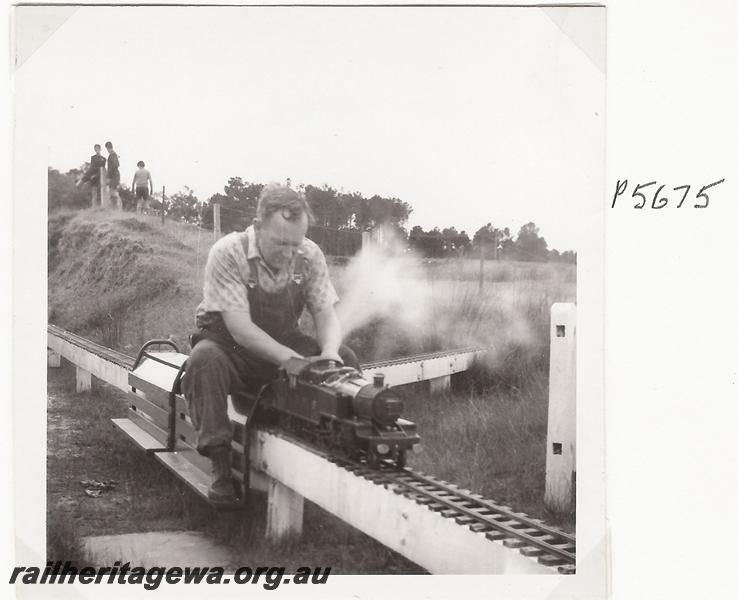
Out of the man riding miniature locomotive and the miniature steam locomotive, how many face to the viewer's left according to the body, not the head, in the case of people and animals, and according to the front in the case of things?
0

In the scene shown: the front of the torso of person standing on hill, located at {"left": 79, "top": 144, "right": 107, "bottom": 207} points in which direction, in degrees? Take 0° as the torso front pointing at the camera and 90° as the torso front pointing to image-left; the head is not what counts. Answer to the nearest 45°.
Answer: approximately 0°

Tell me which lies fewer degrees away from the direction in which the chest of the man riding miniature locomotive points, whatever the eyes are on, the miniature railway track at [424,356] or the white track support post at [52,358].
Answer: the miniature railway track

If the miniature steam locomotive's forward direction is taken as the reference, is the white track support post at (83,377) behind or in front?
behind

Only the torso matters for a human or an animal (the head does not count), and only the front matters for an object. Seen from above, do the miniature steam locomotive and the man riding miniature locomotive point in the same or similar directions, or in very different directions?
same or similar directions

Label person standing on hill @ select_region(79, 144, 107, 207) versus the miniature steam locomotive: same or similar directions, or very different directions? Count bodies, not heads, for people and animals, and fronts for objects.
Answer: same or similar directions

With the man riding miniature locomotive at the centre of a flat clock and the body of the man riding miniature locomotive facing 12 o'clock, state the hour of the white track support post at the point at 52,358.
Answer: The white track support post is roughly at 5 o'clock from the man riding miniature locomotive.

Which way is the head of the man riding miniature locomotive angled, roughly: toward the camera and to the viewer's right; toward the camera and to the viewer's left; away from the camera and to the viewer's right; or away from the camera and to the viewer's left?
toward the camera and to the viewer's right

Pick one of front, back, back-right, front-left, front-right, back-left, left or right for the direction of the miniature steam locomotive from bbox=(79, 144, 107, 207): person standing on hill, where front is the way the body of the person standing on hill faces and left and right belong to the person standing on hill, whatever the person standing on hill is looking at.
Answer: front-left

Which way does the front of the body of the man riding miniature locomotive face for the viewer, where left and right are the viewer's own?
facing the viewer and to the right of the viewer
